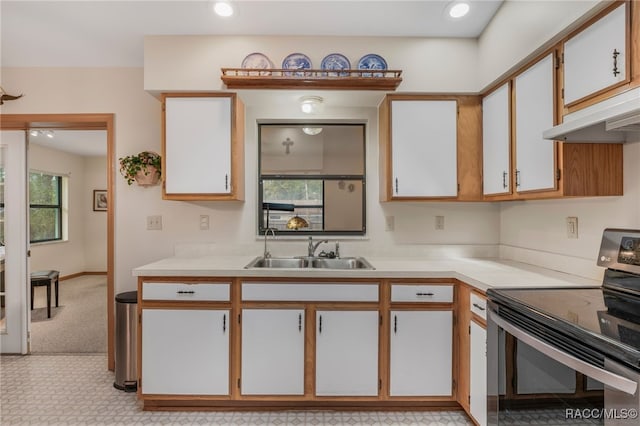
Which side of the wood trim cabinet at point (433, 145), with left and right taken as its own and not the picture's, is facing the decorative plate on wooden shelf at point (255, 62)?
right

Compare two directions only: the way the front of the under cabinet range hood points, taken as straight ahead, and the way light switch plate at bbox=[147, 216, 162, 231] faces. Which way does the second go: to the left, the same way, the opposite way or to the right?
to the left

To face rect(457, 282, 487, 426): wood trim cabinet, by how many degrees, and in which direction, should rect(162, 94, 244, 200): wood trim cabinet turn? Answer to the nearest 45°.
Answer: approximately 45° to its left

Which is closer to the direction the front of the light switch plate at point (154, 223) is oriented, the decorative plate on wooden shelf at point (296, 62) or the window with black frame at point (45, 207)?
the decorative plate on wooden shelf

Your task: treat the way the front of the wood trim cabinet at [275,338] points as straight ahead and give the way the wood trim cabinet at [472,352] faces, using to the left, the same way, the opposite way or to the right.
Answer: to the right

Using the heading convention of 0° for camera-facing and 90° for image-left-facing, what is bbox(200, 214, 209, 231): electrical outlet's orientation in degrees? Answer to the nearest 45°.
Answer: approximately 0°

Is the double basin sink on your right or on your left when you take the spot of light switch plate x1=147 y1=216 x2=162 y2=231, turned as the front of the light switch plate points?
on your left

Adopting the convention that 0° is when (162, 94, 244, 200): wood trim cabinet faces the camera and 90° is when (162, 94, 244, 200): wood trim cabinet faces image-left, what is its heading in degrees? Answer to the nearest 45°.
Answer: approximately 0°

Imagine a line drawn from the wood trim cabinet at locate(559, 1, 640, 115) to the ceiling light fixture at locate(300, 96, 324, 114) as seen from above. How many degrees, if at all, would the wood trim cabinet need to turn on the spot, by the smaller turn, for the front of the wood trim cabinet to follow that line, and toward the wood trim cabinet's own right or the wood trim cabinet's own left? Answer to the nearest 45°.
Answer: approximately 45° to the wood trim cabinet's own right

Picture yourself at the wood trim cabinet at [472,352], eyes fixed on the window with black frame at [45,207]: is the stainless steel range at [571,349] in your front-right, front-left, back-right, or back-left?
back-left

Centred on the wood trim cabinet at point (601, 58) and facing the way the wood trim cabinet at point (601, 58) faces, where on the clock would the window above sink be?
The window above sink is roughly at 2 o'clock from the wood trim cabinet.
